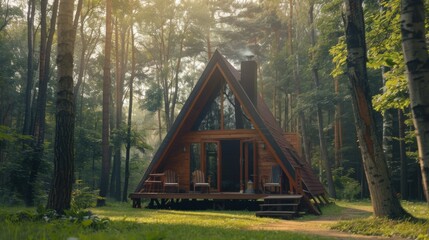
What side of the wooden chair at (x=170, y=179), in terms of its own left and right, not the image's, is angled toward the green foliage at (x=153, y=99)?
back

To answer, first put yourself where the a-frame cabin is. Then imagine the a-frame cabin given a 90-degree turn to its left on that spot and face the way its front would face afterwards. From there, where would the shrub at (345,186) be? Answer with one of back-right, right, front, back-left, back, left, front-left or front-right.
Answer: front-left

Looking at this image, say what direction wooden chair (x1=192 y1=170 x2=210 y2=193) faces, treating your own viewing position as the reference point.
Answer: facing the viewer and to the right of the viewer

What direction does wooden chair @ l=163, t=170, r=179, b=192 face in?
toward the camera

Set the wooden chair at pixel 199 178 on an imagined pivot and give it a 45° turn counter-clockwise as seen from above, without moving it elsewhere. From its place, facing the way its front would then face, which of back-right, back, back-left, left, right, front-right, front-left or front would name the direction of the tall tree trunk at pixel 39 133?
back

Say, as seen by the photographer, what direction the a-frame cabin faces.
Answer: facing the viewer

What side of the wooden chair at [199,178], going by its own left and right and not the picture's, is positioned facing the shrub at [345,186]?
left

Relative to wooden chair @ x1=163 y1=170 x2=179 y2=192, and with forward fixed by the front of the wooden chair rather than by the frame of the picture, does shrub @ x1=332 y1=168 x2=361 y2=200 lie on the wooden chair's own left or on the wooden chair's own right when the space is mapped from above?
on the wooden chair's own left

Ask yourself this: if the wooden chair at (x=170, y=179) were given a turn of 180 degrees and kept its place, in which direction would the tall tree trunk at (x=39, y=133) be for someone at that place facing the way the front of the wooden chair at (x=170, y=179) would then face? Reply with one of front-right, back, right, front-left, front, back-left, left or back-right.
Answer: left

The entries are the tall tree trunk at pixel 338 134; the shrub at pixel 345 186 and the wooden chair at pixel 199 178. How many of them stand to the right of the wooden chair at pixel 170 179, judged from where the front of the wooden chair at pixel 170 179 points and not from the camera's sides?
0

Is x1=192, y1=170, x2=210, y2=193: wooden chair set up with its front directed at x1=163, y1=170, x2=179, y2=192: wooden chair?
no

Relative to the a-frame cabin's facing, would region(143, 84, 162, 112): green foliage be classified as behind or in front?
behind

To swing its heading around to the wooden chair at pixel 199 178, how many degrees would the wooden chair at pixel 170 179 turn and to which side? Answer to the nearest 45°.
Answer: approximately 45° to its left
